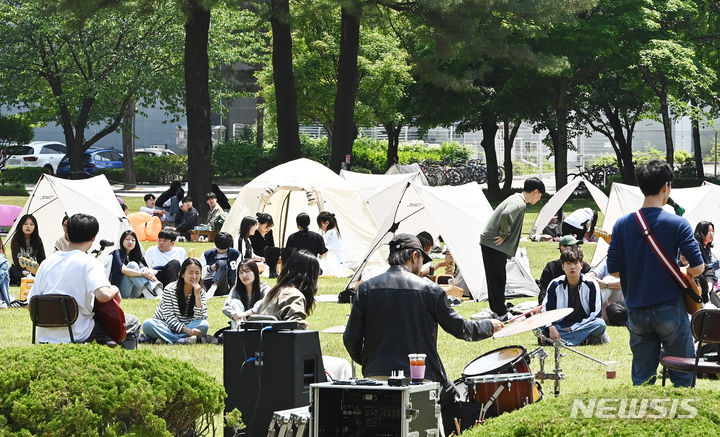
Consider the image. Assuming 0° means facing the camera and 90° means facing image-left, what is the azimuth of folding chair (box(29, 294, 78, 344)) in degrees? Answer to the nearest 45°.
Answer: approximately 180°

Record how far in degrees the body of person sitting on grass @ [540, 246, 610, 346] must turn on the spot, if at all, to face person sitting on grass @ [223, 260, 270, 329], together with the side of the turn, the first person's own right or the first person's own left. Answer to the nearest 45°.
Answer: approximately 90° to the first person's own right

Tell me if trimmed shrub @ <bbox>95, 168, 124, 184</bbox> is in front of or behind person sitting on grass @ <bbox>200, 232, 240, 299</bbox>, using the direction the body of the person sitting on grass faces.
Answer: behind

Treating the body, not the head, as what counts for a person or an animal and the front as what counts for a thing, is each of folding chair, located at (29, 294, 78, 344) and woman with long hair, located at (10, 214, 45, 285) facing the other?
yes

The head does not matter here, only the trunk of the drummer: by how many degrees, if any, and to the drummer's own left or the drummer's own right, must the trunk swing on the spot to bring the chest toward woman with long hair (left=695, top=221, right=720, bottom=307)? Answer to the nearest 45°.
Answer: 0° — they already face them

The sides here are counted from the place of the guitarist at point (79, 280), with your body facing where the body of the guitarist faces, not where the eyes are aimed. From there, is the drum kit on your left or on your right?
on your right
